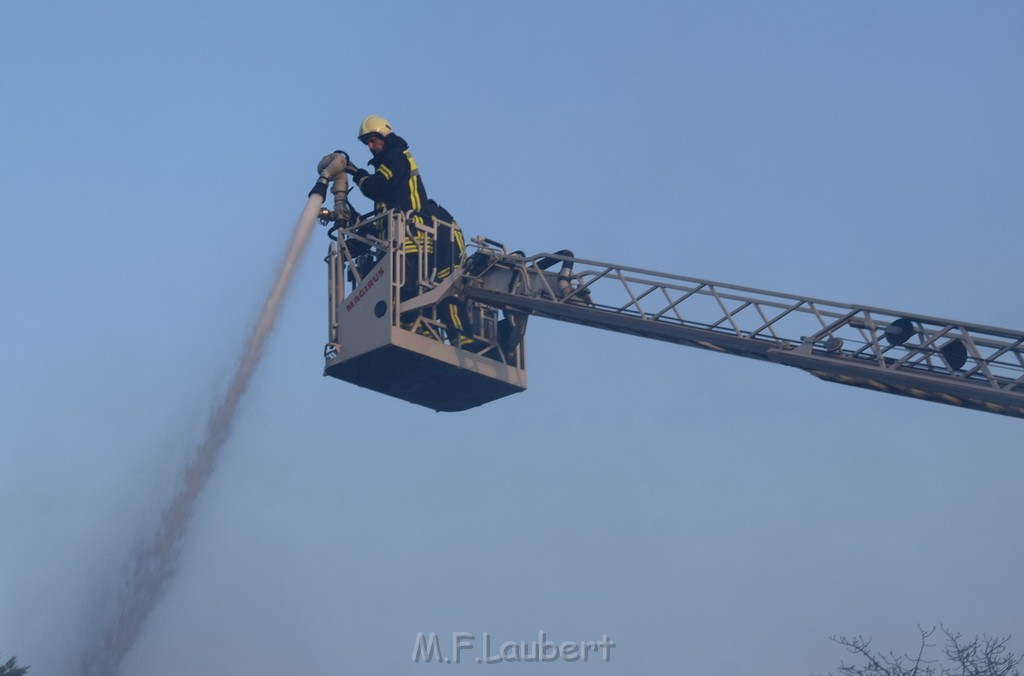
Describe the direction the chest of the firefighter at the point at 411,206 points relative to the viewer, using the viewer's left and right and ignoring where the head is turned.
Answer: facing to the left of the viewer
